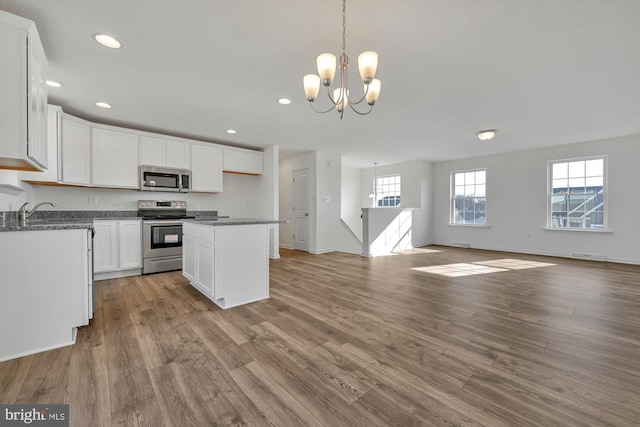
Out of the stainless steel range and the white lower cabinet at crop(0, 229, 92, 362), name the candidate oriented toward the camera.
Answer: the stainless steel range

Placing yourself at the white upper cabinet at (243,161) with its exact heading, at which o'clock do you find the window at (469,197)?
The window is roughly at 9 o'clock from the white upper cabinet.

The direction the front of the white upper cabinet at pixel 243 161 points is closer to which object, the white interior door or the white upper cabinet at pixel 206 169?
the white upper cabinet

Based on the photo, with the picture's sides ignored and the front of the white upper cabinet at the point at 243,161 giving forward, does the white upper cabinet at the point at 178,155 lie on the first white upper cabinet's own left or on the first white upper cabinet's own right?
on the first white upper cabinet's own right

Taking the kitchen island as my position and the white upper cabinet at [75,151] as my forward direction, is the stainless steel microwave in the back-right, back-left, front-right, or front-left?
front-right

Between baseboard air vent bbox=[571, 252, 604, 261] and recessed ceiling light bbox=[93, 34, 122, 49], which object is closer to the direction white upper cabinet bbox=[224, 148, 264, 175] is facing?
the recessed ceiling light

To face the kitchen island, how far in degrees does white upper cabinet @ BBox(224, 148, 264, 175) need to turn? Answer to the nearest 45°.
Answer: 0° — it already faces it

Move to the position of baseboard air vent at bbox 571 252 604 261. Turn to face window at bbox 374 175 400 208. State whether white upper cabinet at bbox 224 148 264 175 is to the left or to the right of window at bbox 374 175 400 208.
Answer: left

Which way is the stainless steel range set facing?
toward the camera

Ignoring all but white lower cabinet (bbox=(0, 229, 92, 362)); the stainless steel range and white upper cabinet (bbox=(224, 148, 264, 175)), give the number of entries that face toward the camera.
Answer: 2

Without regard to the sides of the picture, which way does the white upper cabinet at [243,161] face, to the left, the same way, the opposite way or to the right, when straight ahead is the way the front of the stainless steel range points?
the same way

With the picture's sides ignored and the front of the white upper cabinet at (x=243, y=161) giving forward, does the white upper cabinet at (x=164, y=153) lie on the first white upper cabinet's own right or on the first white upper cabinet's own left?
on the first white upper cabinet's own right

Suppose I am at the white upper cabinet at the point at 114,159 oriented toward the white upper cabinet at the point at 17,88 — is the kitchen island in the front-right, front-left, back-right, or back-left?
front-left

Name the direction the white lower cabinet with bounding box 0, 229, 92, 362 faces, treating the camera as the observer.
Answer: facing to the right of the viewer

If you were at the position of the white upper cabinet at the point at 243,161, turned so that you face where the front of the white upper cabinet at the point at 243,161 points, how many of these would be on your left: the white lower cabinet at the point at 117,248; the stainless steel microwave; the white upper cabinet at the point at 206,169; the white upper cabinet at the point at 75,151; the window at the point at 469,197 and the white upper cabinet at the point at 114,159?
1

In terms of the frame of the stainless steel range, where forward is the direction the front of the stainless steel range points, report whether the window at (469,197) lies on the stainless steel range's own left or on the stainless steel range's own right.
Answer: on the stainless steel range's own left

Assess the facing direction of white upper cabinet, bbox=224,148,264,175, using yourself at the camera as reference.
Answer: facing the viewer
